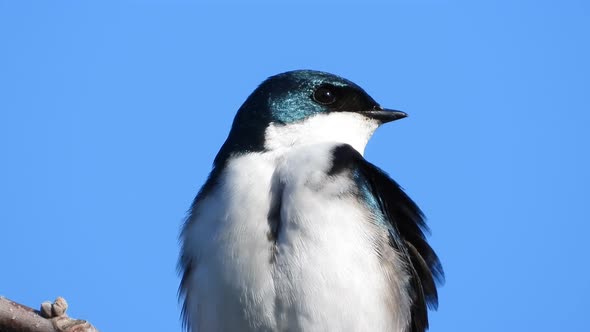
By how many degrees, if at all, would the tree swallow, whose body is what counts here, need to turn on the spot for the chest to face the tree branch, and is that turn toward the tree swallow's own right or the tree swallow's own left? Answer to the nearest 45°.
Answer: approximately 45° to the tree swallow's own right

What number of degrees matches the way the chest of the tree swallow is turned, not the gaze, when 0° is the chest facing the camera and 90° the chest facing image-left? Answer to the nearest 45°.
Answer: approximately 0°
